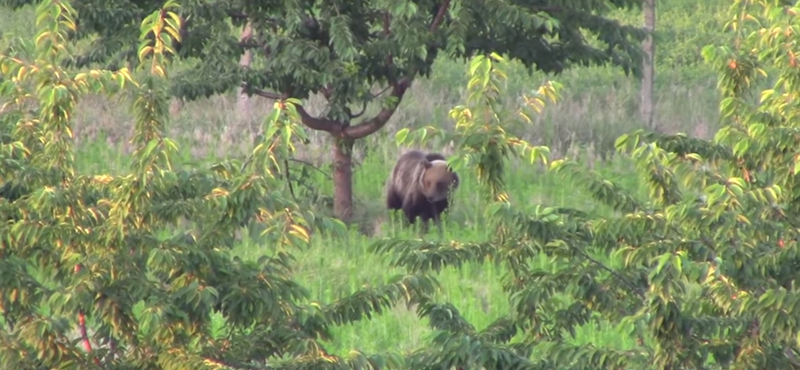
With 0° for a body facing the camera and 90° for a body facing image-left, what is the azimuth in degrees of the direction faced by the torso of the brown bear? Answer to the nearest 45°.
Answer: approximately 315°
